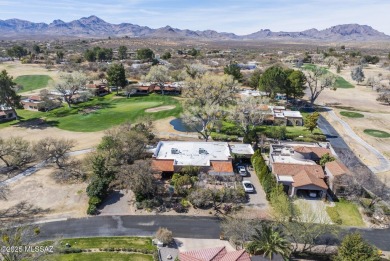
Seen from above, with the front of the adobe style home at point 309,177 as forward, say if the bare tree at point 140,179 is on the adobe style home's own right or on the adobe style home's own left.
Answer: on the adobe style home's own right

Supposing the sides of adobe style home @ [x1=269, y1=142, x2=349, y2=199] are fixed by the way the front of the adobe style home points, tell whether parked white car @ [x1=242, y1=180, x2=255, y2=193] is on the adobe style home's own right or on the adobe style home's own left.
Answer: on the adobe style home's own right

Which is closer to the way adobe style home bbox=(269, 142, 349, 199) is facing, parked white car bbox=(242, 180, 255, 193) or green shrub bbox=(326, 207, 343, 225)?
the green shrub

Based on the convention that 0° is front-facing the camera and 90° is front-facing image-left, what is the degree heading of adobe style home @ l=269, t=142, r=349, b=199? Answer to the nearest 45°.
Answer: approximately 0°

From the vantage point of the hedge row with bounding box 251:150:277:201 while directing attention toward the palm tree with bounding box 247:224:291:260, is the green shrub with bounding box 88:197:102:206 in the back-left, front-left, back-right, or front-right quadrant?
front-right

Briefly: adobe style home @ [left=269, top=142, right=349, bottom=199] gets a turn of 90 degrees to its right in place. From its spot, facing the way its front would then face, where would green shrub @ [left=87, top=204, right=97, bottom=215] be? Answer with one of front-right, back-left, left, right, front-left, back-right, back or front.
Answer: front-left

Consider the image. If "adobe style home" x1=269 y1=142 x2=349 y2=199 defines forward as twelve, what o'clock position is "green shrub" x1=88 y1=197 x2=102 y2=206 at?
The green shrub is roughly at 2 o'clock from the adobe style home.

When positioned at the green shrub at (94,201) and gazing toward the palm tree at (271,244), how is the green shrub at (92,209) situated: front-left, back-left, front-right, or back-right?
front-right

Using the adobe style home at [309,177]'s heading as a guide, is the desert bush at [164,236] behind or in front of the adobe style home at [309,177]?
in front

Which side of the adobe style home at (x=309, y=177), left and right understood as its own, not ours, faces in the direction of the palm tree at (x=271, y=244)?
front
